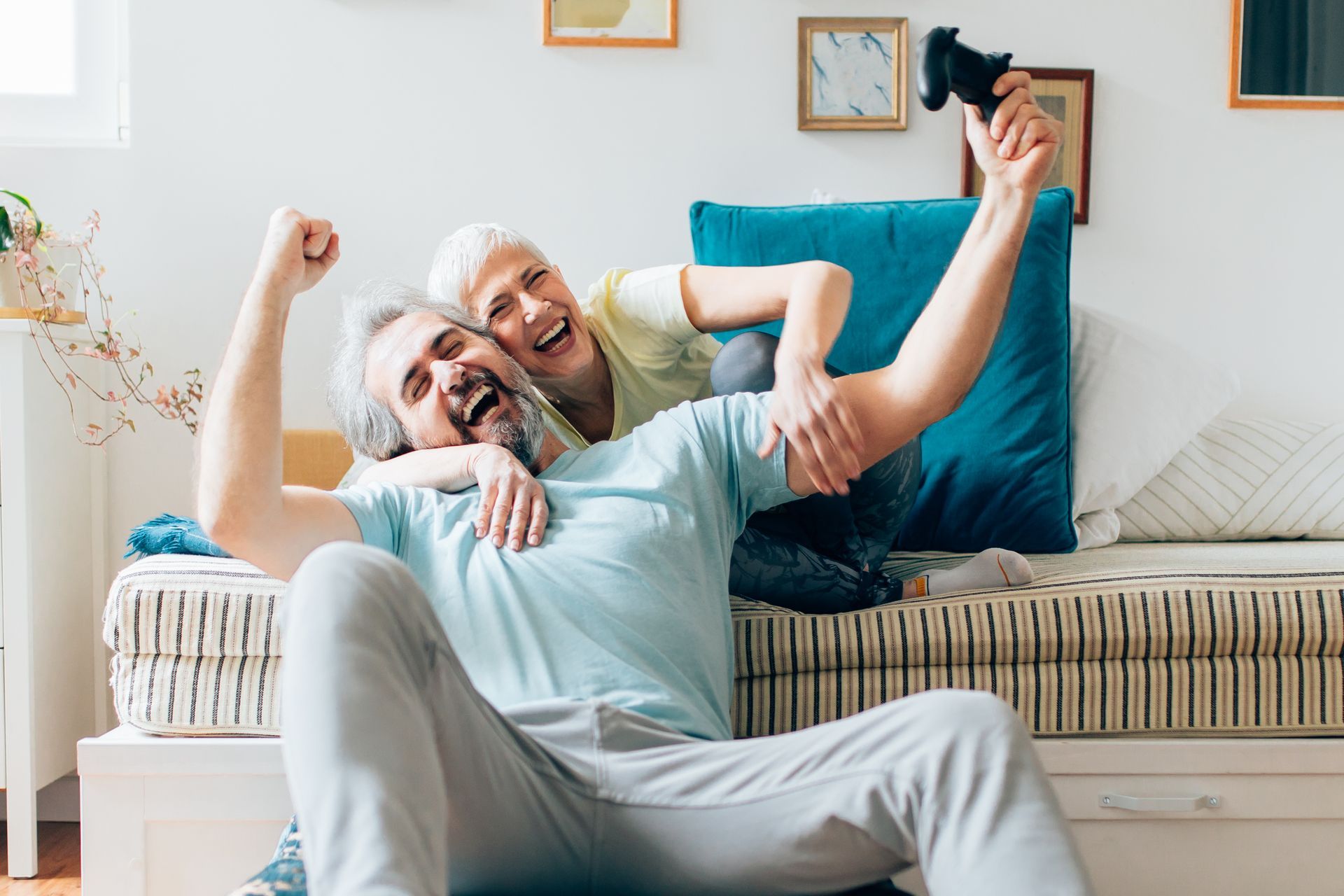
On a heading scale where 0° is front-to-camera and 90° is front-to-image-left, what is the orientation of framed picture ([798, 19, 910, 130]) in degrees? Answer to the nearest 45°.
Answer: approximately 0°

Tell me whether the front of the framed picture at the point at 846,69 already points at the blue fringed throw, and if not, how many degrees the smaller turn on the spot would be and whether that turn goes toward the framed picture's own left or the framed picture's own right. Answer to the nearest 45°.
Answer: approximately 45° to the framed picture's own right

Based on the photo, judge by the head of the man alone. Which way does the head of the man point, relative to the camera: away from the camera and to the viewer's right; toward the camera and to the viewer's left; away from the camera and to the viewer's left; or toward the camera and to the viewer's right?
toward the camera and to the viewer's right

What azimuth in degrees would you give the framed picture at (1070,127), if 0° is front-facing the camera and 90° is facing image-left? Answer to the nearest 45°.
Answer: approximately 0°
